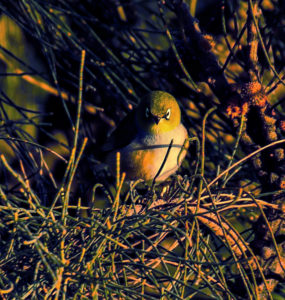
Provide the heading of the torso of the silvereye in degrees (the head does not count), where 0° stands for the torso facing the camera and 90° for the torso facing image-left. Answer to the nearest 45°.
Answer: approximately 315°
